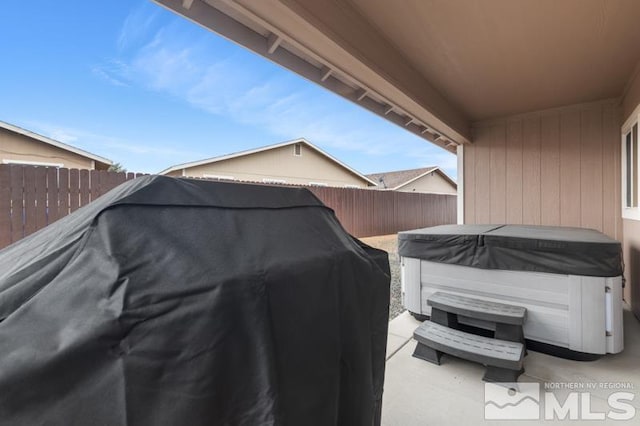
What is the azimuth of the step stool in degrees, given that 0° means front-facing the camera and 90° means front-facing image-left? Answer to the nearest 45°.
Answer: approximately 45°

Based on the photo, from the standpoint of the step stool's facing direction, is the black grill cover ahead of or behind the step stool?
ahead
